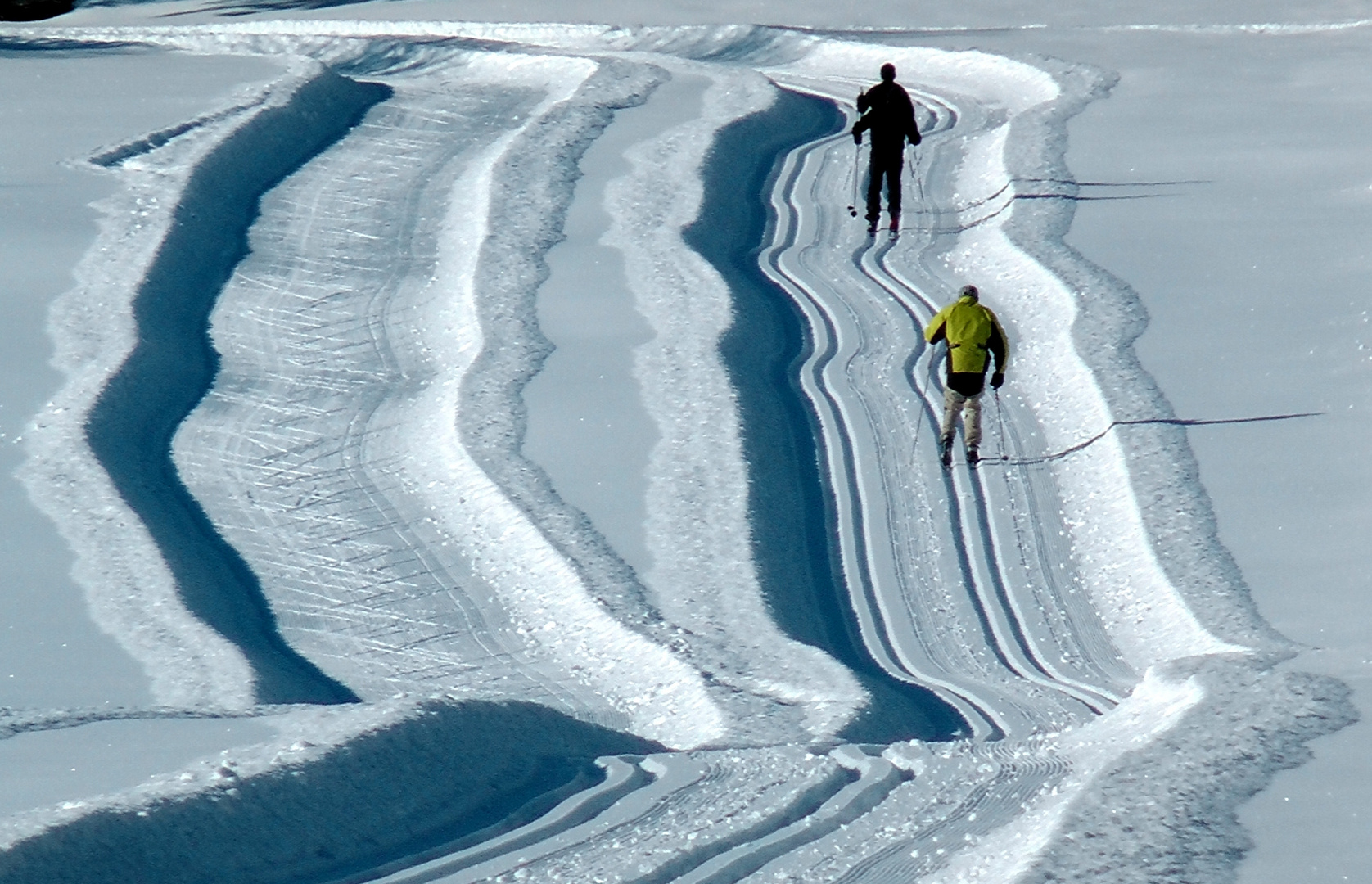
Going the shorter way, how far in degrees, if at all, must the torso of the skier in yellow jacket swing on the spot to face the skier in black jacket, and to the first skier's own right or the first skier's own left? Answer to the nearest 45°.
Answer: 0° — they already face them

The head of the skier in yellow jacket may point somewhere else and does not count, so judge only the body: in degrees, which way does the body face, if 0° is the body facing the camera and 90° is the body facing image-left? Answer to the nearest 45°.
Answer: approximately 180°
